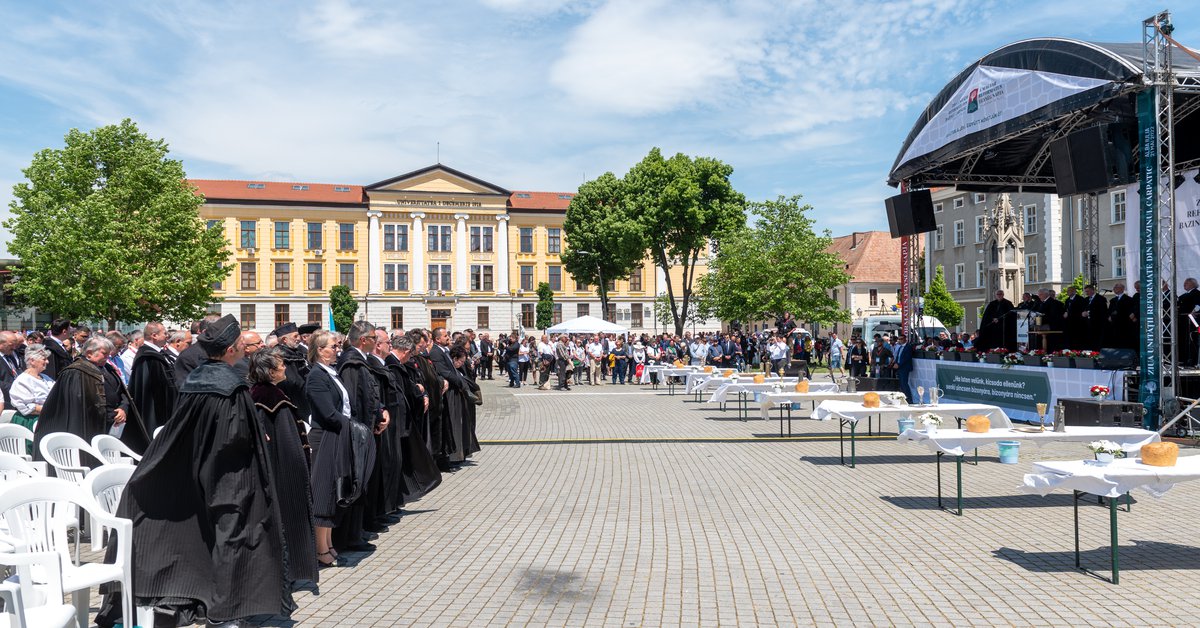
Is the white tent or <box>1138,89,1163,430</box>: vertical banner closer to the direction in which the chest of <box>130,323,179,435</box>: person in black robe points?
the vertical banner

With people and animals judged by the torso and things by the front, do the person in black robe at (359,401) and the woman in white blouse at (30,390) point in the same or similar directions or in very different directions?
same or similar directions

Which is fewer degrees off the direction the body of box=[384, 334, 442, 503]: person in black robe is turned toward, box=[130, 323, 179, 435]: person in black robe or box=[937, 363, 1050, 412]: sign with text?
the sign with text

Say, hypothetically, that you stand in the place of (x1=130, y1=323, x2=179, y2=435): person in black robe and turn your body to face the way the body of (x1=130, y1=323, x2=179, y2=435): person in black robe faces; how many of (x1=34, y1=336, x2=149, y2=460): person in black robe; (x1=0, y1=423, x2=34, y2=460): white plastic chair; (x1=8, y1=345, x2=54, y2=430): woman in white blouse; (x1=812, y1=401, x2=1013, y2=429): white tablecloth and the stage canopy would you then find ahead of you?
2

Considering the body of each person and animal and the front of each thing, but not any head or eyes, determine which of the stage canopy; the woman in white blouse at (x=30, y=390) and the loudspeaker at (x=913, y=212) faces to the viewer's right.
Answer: the woman in white blouse

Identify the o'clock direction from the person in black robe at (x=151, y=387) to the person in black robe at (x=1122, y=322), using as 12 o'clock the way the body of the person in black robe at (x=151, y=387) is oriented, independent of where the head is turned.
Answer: the person in black robe at (x=1122, y=322) is roughly at 12 o'clock from the person in black robe at (x=151, y=387).

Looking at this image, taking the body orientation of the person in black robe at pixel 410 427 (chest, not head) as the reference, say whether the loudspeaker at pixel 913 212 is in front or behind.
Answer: in front

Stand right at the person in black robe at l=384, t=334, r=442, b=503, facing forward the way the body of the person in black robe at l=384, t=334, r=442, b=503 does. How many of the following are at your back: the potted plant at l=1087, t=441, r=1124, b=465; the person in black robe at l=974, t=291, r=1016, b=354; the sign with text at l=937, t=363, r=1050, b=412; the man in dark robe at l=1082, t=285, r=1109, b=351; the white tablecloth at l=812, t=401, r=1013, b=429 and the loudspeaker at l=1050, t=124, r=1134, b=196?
0

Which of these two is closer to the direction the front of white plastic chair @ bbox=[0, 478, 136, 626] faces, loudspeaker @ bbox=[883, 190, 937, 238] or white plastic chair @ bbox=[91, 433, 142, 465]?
the loudspeaker

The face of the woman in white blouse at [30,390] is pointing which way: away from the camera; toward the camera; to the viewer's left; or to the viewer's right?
to the viewer's right

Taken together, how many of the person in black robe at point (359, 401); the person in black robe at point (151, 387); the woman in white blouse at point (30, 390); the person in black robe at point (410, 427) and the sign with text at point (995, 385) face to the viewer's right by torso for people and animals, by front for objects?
4

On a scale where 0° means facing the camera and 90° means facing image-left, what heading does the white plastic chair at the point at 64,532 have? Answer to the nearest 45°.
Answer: approximately 315°

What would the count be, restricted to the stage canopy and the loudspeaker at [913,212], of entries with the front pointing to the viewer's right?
0

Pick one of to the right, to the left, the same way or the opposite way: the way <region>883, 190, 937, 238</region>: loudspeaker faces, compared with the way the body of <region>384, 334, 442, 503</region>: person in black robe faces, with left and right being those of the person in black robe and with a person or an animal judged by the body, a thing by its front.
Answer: the opposite way

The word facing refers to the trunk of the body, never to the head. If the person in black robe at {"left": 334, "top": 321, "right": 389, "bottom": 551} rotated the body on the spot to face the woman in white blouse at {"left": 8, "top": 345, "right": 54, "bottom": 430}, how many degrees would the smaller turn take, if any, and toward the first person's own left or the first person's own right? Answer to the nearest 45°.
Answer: approximately 135° to the first person's own left

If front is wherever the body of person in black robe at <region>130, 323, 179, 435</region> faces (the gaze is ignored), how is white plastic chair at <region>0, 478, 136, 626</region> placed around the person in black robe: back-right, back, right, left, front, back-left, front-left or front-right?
right

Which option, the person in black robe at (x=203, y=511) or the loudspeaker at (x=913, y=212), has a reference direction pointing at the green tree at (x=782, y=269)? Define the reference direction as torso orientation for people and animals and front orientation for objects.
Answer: the person in black robe

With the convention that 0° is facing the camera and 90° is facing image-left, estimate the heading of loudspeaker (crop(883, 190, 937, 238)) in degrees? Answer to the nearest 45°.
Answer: approximately 45°

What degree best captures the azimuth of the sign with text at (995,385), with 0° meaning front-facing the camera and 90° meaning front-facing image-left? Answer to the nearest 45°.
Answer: approximately 45°

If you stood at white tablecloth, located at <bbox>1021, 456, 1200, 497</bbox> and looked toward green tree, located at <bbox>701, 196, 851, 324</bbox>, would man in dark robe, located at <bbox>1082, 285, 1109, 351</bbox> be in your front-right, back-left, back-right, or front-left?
front-right

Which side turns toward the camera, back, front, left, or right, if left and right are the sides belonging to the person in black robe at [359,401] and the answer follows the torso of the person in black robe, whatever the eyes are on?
right
